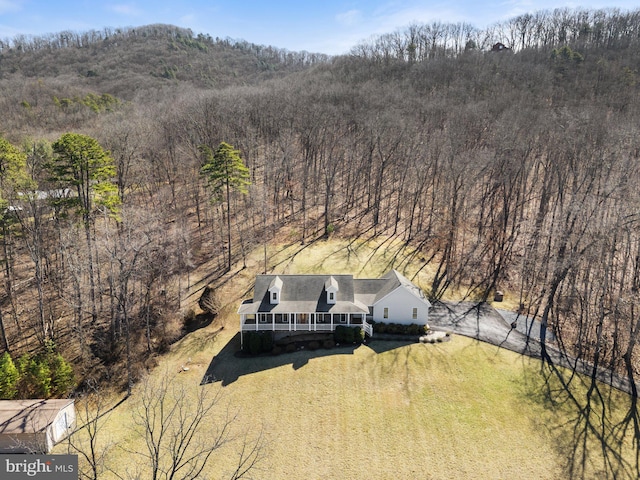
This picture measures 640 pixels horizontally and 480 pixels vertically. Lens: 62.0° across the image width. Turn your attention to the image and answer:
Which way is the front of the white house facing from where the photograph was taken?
facing the viewer

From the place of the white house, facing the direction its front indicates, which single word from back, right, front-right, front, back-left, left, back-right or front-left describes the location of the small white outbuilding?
front-right
